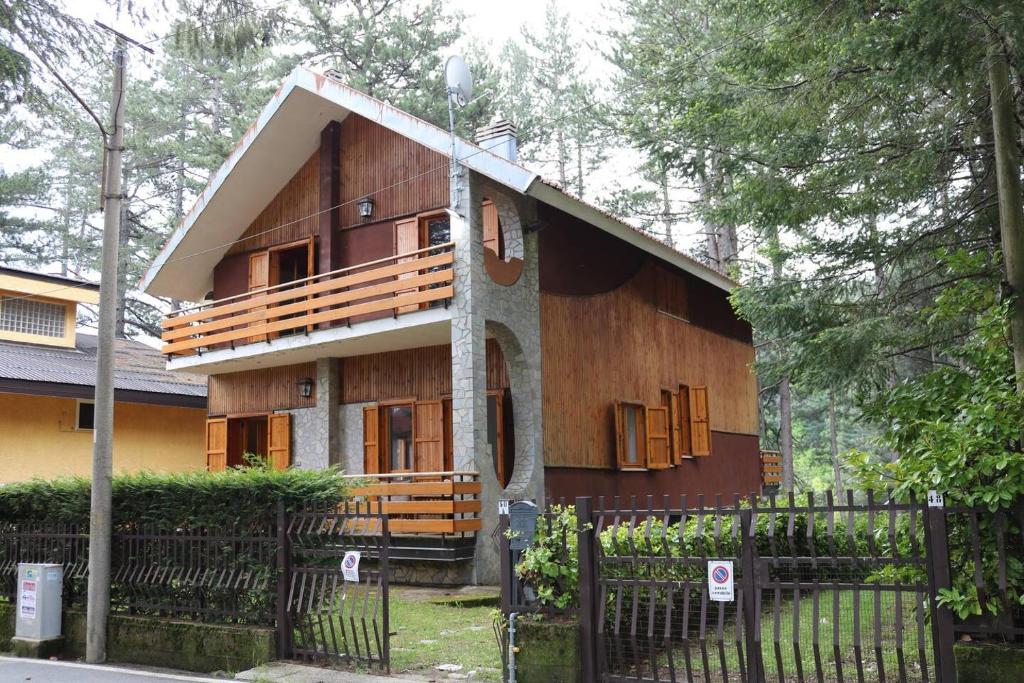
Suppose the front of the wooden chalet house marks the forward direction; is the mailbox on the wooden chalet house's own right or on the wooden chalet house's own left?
on the wooden chalet house's own left

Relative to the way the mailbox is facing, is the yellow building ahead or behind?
behind

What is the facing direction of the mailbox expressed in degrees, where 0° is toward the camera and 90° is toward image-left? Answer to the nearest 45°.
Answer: approximately 0°

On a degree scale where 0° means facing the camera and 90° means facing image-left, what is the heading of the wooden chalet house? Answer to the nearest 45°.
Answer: approximately 45°

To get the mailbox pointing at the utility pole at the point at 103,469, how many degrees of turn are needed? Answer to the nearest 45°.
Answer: approximately 135° to its right

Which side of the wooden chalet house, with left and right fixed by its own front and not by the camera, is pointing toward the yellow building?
right

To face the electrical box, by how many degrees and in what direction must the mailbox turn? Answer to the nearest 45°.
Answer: approximately 135° to its right
